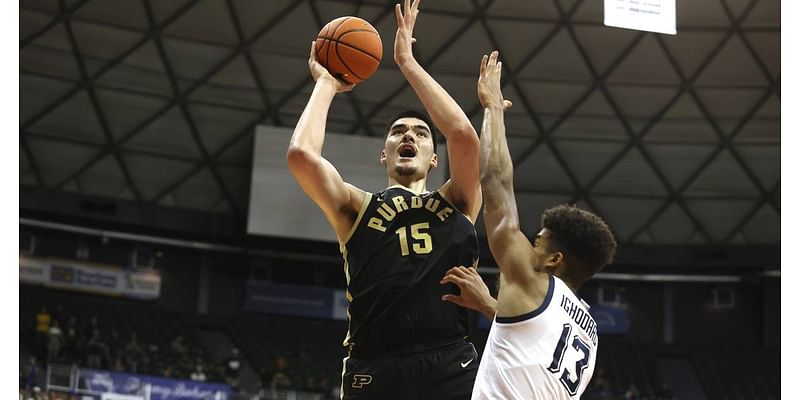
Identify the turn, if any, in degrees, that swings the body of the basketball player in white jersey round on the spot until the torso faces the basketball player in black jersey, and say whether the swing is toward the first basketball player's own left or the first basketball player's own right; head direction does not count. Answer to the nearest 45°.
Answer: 0° — they already face them

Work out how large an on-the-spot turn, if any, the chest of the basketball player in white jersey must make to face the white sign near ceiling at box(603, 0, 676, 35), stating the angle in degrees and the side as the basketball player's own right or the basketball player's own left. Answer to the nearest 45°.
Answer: approximately 45° to the basketball player's own right

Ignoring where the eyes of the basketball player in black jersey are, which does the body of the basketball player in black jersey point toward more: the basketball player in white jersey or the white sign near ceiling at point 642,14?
the basketball player in white jersey

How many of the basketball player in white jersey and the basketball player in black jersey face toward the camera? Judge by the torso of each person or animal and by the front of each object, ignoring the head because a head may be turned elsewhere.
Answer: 1

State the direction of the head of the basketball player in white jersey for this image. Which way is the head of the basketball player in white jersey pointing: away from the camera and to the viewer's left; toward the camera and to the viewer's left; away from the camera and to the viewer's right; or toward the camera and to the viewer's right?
away from the camera and to the viewer's left

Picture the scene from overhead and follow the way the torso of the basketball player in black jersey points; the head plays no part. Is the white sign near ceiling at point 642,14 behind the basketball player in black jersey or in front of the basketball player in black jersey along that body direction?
behind

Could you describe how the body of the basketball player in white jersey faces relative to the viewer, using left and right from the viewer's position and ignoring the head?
facing away from the viewer and to the left of the viewer
